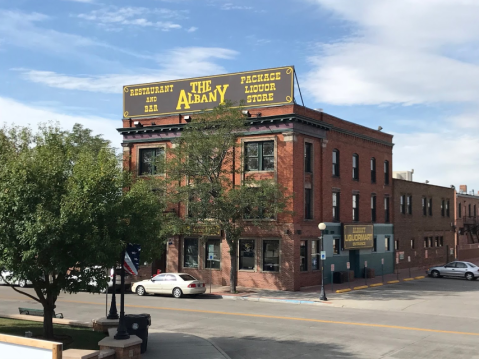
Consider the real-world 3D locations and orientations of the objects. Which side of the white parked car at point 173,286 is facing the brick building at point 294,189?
right

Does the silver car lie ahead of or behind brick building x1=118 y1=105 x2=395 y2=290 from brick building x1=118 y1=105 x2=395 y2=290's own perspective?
behind

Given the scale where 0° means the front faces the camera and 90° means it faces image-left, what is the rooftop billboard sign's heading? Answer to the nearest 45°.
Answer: approximately 45°

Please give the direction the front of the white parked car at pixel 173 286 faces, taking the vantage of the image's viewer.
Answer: facing away from the viewer and to the left of the viewer

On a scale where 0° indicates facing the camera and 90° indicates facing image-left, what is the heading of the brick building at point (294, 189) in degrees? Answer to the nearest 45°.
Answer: approximately 45°

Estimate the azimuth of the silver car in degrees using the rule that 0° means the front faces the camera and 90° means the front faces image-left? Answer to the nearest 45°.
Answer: approximately 90°
